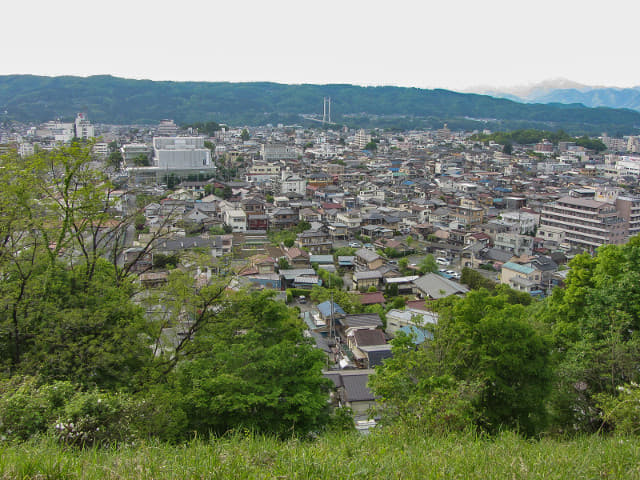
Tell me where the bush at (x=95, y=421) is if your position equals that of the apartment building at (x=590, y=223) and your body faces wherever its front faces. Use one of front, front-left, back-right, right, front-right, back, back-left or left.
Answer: front-left

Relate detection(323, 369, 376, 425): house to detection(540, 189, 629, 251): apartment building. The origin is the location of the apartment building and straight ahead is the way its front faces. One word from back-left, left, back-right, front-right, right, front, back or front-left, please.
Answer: front-left

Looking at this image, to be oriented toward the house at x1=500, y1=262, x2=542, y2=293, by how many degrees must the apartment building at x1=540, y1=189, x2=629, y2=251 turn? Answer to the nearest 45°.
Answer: approximately 45° to its left

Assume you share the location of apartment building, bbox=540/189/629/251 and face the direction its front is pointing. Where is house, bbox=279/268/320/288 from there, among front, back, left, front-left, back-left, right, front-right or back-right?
front

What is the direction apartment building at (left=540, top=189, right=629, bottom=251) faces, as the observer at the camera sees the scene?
facing the viewer and to the left of the viewer

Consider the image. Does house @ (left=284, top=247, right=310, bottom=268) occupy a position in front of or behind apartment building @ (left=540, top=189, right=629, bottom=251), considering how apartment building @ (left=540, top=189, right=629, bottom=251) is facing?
in front

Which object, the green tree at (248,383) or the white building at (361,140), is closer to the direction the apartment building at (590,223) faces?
the green tree

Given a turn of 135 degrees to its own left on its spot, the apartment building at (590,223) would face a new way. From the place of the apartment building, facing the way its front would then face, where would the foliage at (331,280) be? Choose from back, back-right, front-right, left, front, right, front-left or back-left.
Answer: back-right

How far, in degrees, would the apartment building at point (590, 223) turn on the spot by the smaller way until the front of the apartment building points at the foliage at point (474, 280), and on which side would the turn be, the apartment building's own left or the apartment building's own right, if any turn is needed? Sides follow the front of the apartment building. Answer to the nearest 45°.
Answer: approximately 45° to the apartment building's own left

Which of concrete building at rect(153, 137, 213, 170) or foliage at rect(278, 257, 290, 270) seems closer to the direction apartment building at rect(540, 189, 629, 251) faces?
the foliage

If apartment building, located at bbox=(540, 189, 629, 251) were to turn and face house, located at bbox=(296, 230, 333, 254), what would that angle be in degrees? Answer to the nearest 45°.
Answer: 0° — it already faces it

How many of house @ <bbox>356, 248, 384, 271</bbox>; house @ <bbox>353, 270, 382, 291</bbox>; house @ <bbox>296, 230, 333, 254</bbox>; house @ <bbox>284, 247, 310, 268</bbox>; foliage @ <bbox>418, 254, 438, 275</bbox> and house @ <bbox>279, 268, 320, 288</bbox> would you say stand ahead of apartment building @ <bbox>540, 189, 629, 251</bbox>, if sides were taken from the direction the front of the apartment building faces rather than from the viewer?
6

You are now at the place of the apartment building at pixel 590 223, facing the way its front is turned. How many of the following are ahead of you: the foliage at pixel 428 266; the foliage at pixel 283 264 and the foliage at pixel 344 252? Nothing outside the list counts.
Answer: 3

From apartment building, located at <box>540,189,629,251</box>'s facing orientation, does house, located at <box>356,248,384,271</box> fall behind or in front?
in front
